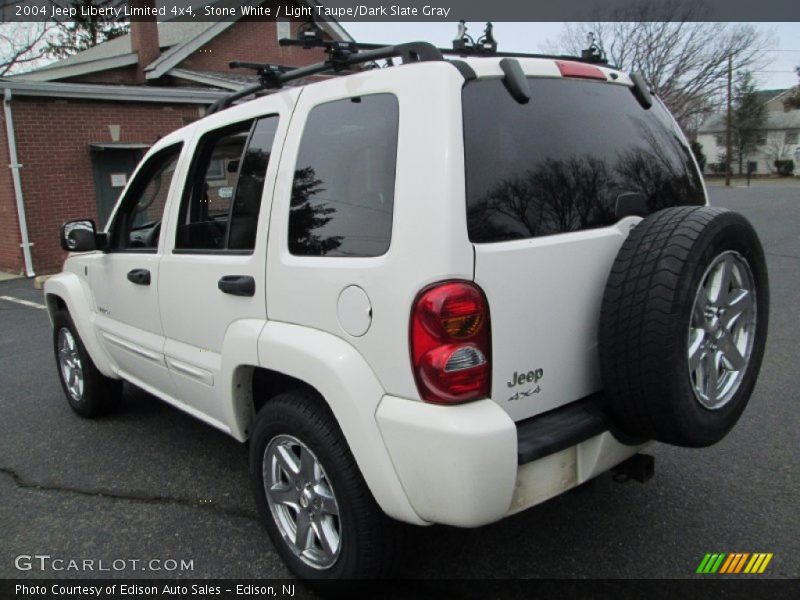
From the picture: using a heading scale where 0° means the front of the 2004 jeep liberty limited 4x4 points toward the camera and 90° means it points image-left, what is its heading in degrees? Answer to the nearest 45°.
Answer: approximately 135°

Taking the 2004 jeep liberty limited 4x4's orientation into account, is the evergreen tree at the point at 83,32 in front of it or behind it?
in front

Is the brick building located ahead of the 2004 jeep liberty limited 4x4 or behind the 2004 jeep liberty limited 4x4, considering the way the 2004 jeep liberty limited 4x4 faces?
ahead
